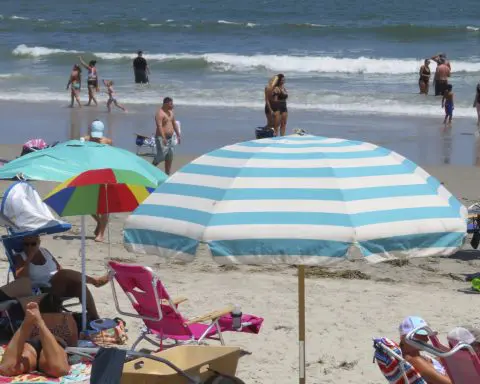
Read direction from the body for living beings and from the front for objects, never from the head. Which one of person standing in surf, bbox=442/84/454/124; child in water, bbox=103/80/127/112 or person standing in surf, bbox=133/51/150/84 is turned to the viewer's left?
the child in water

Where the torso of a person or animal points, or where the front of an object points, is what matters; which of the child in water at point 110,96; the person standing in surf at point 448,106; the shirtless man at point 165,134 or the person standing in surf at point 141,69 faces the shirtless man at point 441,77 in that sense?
the person standing in surf at point 448,106

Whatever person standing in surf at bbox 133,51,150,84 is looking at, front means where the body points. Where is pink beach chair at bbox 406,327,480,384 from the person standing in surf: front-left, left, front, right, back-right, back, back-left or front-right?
back

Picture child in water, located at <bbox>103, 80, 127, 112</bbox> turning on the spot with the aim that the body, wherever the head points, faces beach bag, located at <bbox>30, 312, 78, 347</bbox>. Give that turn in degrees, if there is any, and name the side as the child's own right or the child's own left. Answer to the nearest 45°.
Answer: approximately 90° to the child's own left

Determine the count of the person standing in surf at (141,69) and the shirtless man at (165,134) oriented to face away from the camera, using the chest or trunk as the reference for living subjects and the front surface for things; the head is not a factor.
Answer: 1

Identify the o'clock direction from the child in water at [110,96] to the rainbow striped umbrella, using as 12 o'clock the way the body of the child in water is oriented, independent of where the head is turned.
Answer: The rainbow striped umbrella is roughly at 9 o'clock from the child in water.

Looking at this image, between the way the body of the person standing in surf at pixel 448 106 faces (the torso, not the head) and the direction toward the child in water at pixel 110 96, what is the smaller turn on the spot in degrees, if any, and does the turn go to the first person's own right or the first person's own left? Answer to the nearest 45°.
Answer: approximately 90° to the first person's own left

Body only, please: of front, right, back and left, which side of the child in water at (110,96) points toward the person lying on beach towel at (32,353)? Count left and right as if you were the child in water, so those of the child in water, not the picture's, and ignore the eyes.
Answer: left

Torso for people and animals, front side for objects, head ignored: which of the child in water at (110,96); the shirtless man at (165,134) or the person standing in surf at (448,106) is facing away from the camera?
the person standing in surf

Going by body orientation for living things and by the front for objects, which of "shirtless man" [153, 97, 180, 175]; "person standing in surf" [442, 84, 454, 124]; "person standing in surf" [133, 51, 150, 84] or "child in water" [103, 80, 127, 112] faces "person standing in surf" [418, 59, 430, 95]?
"person standing in surf" [442, 84, 454, 124]

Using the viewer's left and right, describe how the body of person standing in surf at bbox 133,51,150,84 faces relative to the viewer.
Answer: facing away from the viewer
